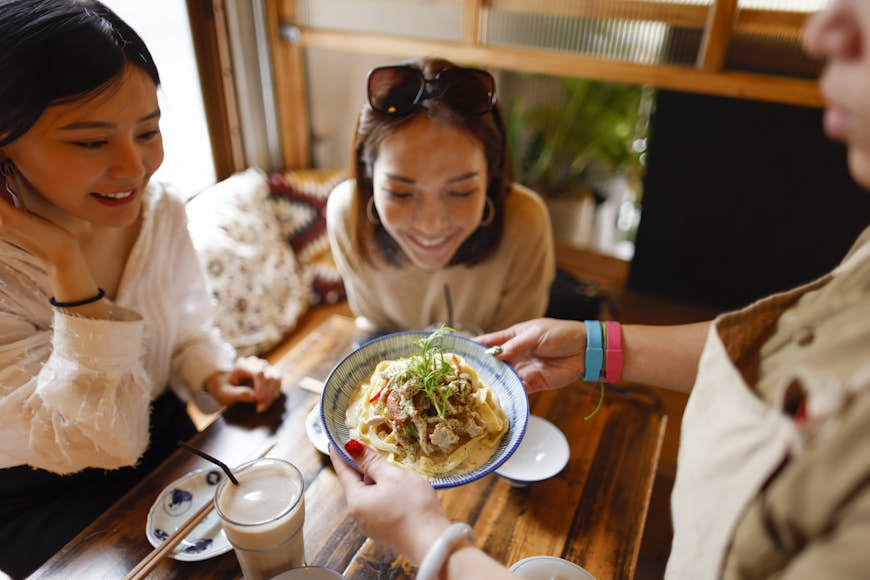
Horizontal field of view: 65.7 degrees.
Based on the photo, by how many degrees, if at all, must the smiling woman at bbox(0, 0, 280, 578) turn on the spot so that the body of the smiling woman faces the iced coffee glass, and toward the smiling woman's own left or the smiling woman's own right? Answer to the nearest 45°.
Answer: approximately 45° to the smiling woman's own right

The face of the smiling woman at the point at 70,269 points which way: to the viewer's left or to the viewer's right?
to the viewer's right

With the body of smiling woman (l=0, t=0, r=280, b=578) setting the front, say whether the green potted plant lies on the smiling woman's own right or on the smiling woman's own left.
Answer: on the smiling woman's own left

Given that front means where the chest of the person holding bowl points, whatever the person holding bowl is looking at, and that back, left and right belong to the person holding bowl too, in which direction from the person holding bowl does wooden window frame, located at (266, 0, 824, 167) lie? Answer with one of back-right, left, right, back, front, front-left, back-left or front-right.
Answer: right

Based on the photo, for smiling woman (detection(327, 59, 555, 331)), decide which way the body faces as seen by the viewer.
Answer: toward the camera

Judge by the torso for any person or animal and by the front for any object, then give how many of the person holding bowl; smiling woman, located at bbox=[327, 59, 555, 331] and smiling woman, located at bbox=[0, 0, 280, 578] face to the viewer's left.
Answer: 1

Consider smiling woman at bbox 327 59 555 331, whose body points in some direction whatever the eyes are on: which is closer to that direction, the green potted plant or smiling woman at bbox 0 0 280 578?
the smiling woman

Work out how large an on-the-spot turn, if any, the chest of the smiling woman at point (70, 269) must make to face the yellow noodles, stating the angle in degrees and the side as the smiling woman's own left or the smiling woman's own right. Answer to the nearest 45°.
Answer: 0° — they already face it

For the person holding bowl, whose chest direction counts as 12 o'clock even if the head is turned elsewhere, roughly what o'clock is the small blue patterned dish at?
The small blue patterned dish is roughly at 12 o'clock from the person holding bowl.

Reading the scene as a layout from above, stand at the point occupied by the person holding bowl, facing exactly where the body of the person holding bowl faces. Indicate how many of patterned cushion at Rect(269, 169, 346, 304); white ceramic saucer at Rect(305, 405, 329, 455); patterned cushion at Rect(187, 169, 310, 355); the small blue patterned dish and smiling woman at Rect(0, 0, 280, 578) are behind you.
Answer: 0

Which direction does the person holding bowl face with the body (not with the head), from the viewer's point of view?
to the viewer's left

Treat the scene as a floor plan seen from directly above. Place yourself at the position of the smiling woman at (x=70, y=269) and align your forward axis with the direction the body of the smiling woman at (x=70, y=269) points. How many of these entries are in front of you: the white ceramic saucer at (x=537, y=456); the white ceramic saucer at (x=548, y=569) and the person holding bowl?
3

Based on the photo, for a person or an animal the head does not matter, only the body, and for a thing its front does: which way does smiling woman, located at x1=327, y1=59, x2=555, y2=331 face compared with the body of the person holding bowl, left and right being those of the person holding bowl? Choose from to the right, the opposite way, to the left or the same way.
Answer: to the left

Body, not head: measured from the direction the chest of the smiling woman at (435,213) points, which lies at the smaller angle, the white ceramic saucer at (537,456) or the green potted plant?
the white ceramic saucer

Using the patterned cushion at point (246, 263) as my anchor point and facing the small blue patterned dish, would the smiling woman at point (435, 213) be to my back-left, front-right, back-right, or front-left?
front-left

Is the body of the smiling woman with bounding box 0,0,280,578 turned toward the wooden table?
yes

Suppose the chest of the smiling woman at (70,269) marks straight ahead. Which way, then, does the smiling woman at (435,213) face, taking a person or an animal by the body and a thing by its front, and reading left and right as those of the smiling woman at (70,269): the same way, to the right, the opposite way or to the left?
to the right

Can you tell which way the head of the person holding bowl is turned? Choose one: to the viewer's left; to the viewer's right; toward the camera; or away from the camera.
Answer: to the viewer's left

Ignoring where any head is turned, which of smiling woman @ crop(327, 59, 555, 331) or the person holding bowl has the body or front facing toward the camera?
the smiling woman

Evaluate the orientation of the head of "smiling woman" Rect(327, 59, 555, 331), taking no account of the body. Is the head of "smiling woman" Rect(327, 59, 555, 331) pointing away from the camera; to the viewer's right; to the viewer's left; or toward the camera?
toward the camera

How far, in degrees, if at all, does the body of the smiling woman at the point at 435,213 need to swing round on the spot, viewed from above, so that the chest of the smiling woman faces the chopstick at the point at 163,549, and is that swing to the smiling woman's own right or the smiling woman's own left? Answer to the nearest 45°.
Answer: approximately 45° to the smiling woman's own right
